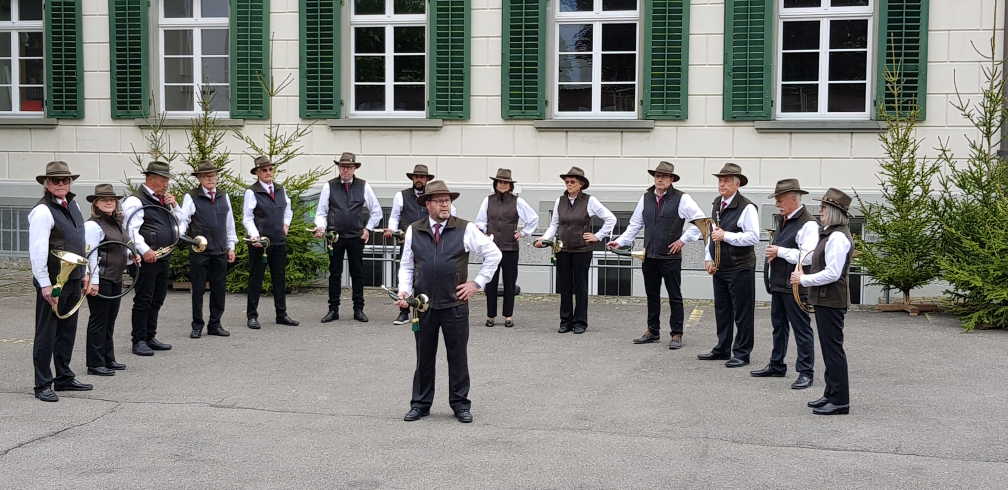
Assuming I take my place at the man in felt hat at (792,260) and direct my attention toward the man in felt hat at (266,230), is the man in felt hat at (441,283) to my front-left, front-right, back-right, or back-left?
front-left

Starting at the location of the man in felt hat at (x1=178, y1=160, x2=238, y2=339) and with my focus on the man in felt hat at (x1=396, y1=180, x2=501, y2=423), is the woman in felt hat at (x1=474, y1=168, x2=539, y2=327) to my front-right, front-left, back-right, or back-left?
front-left

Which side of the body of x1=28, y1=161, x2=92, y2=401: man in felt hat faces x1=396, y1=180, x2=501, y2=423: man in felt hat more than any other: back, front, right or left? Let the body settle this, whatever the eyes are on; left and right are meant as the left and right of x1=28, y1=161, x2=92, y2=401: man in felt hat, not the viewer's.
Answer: front

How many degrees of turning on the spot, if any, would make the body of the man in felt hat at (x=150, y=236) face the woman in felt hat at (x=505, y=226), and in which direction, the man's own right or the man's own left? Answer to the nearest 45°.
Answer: approximately 45° to the man's own left

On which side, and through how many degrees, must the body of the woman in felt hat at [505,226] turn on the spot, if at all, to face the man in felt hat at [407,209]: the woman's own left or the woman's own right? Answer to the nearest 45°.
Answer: approximately 135° to the woman's own right

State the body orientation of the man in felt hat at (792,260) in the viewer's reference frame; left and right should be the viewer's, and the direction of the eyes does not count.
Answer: facing the viewer and to the left of the viewer

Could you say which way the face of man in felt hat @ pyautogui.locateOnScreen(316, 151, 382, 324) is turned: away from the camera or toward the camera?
toward the camera

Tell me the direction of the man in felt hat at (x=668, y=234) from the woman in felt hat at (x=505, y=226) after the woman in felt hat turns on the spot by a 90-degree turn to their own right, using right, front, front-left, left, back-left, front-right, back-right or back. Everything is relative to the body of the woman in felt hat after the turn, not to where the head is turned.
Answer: back-left

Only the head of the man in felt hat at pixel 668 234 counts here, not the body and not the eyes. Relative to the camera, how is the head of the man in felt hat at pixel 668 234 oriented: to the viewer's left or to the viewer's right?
to the viewer's left

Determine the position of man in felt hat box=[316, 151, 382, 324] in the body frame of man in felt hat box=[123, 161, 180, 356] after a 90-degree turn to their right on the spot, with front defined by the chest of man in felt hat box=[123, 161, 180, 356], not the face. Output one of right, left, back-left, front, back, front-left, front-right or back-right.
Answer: back

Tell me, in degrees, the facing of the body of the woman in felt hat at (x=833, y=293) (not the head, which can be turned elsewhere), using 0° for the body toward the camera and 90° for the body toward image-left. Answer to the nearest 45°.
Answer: approximately 90°

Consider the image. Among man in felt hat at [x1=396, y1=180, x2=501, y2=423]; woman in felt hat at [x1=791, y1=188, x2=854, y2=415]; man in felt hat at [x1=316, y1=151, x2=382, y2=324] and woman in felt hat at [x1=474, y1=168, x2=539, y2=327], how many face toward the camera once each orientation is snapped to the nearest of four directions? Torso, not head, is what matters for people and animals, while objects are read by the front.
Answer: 3

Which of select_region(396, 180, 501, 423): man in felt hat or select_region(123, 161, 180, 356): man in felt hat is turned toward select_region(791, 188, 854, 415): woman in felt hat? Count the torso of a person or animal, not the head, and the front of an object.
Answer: select_region(123, 161, 180, 356): man in felt hat

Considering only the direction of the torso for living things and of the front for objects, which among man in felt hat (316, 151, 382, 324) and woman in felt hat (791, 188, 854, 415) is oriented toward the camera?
the man in felt hat

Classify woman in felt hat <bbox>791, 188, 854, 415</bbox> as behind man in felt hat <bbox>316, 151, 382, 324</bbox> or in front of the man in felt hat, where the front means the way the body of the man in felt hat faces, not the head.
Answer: in front

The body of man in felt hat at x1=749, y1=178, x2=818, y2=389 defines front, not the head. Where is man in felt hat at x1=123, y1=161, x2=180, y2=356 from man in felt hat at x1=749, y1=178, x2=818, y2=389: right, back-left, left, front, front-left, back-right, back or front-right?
front-right

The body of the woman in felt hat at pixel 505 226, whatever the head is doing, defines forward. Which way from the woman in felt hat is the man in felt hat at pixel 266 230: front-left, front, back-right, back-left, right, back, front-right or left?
right

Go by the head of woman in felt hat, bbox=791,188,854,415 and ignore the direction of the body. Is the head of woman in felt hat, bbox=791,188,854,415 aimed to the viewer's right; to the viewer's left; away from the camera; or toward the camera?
to the viewer's left

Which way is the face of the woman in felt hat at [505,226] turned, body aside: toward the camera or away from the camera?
toward the camera

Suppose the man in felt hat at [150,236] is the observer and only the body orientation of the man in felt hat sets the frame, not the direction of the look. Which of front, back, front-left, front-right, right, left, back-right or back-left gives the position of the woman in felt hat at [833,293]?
front
